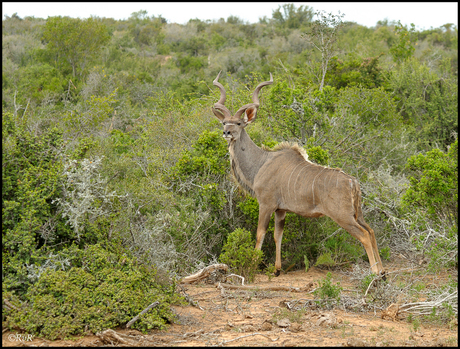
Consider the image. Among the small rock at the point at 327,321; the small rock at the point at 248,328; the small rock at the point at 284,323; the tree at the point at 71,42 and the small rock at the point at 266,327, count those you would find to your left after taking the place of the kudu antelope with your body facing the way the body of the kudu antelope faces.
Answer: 4

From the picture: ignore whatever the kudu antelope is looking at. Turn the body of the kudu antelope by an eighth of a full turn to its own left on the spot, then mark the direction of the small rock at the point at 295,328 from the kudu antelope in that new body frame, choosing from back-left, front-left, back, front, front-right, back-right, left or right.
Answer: front-left

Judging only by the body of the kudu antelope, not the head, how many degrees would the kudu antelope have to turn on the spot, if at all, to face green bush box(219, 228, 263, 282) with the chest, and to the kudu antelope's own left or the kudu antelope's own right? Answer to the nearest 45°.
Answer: approximately 45° to the kudu antelope's own left

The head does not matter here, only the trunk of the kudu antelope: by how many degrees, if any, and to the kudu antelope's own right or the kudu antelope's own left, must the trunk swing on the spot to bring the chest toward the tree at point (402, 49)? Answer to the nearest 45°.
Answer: approximately 90° to the kudu antelope's own right

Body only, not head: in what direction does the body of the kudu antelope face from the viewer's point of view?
to the viewer's left

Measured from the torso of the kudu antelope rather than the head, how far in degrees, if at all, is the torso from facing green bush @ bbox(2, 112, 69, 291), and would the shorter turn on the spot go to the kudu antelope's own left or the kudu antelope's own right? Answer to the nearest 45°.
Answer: approximately 45° to the kudu antelope's own left

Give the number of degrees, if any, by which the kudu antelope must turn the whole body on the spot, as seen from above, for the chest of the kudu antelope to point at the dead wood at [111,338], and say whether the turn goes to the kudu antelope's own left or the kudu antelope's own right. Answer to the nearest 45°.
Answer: approximately 90° to the kudu antelope's own left

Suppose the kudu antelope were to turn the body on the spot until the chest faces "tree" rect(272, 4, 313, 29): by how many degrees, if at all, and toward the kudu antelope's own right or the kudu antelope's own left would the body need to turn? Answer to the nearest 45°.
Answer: approximately 90° to the kudu antelope's own right

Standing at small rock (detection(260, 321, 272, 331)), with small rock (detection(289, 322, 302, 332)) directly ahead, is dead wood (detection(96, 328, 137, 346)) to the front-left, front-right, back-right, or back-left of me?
back-right

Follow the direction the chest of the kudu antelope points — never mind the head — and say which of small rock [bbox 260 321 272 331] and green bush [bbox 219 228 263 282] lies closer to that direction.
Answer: the green bush

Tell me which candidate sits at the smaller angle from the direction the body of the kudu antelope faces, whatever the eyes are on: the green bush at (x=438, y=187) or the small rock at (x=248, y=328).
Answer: the small rock

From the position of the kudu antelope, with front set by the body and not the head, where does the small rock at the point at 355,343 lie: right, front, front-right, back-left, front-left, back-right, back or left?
left

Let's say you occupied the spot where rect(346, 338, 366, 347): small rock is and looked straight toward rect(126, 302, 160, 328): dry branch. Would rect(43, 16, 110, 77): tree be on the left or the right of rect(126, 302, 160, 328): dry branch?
right

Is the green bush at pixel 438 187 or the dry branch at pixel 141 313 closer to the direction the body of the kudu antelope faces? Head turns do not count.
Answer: the dry branch

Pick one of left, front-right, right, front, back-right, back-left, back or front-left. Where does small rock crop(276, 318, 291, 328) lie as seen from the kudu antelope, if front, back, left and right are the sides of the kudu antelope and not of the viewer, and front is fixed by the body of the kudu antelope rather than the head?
left
